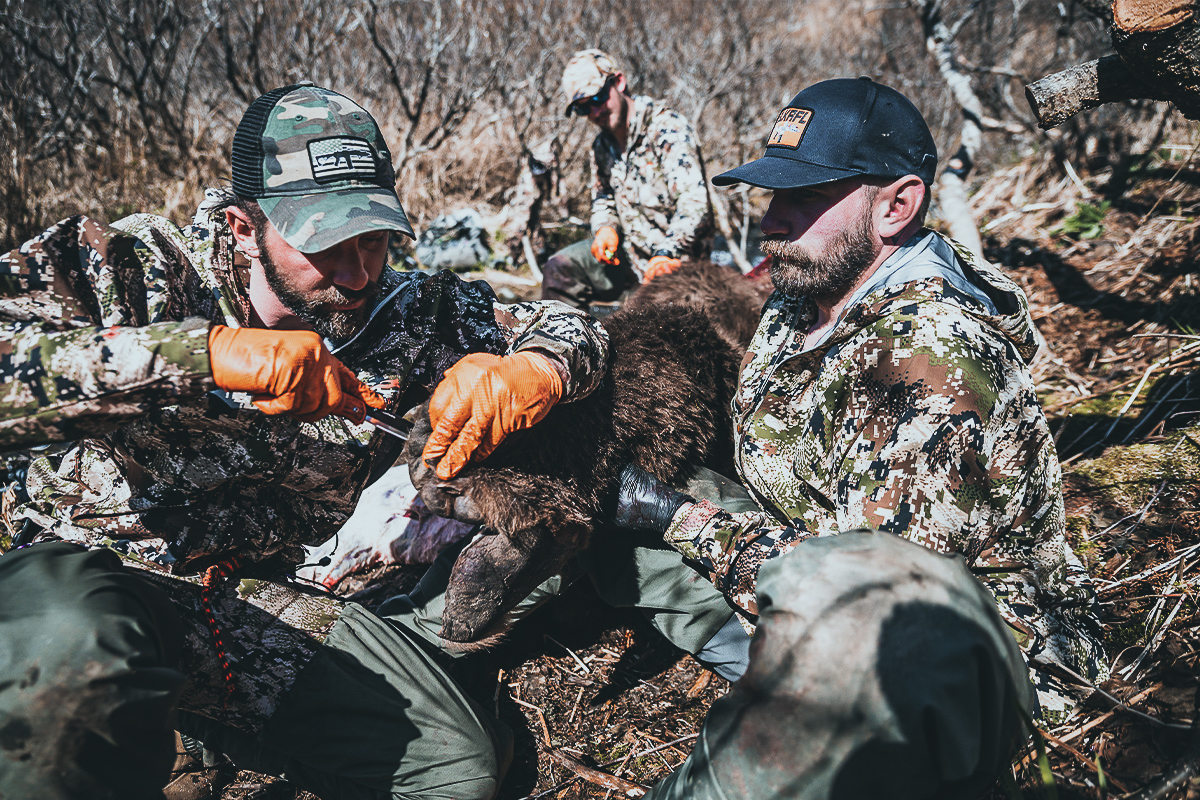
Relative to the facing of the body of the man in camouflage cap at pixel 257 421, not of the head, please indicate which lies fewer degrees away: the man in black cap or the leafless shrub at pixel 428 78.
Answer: the man in black cap

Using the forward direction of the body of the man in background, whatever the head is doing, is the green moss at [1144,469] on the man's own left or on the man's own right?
on the man's own left

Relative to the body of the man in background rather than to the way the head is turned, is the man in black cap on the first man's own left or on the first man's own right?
on the first man's own left

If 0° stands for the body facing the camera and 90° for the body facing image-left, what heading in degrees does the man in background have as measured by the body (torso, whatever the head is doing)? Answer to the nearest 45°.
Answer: approximately 45°

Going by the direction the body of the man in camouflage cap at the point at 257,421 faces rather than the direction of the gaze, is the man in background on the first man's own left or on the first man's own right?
on the first man's own left

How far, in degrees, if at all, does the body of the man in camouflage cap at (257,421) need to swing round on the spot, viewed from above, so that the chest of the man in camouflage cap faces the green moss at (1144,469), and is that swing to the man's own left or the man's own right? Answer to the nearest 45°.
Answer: approximately 45° to the man's own left

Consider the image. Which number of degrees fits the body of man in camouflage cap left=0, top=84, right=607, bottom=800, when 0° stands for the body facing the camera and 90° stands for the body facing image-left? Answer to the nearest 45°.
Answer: approximately 315°
